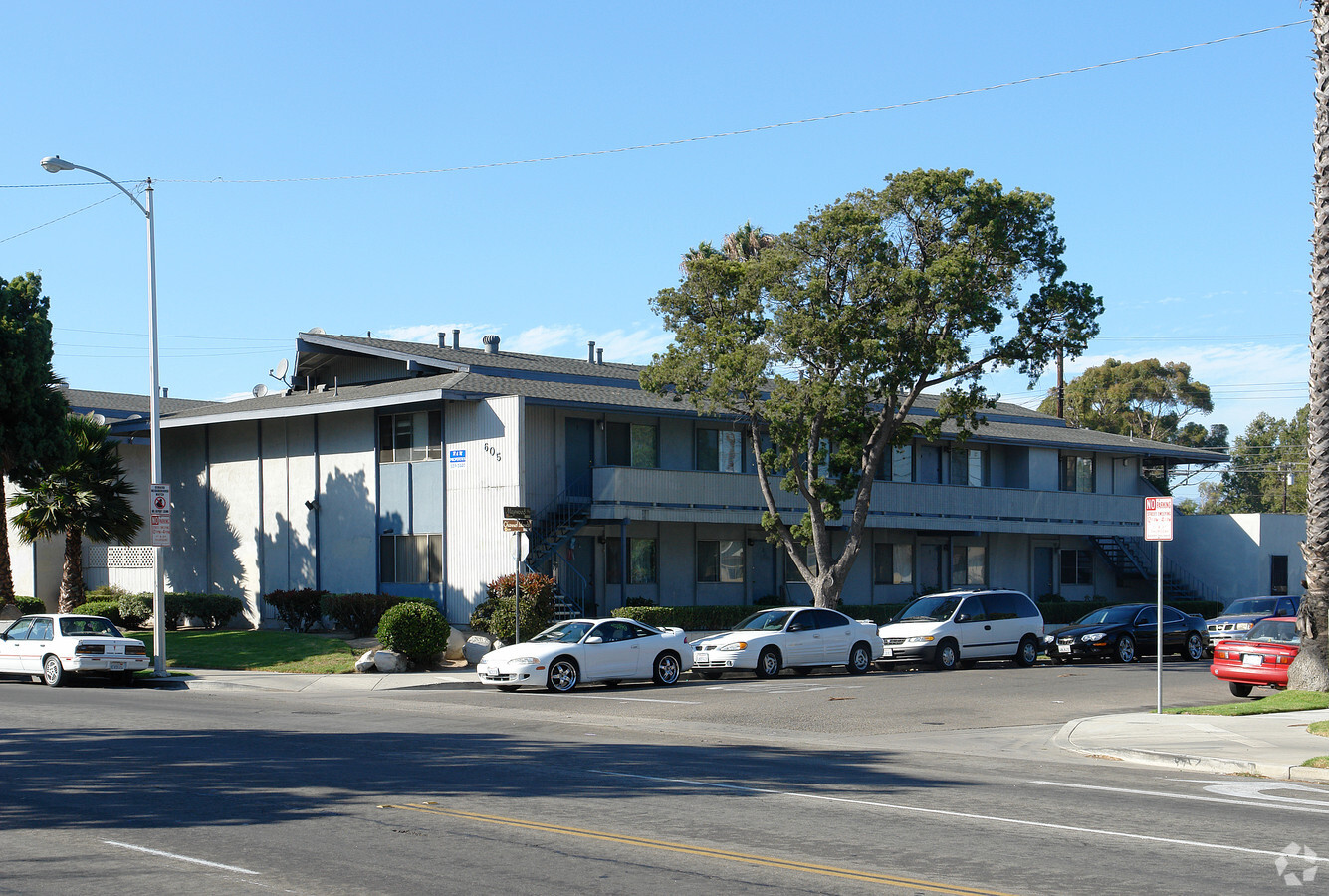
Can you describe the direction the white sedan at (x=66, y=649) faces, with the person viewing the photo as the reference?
facing away from the viewer and to the left of the viewer

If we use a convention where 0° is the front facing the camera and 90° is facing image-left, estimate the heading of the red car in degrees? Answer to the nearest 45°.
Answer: approximately 225°

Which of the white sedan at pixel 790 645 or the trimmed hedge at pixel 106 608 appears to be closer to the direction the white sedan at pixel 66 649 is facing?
the trimmed hedge

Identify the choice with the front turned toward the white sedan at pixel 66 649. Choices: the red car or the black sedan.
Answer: the black sedan

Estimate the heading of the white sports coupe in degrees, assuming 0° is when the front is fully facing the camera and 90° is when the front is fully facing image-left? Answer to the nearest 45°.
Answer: approximately 45°

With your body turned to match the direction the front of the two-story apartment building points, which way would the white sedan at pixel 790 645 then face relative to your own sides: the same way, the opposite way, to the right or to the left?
to the right

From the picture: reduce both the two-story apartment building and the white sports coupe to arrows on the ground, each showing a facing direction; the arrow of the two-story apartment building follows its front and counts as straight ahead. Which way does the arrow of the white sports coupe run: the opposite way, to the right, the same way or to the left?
to the right

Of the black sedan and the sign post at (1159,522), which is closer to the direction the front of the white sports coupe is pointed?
the sign post

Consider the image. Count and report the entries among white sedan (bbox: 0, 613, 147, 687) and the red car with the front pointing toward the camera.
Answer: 0

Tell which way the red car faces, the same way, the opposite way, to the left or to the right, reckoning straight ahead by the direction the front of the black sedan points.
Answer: the opposite way

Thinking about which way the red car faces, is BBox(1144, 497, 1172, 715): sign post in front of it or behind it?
behind
